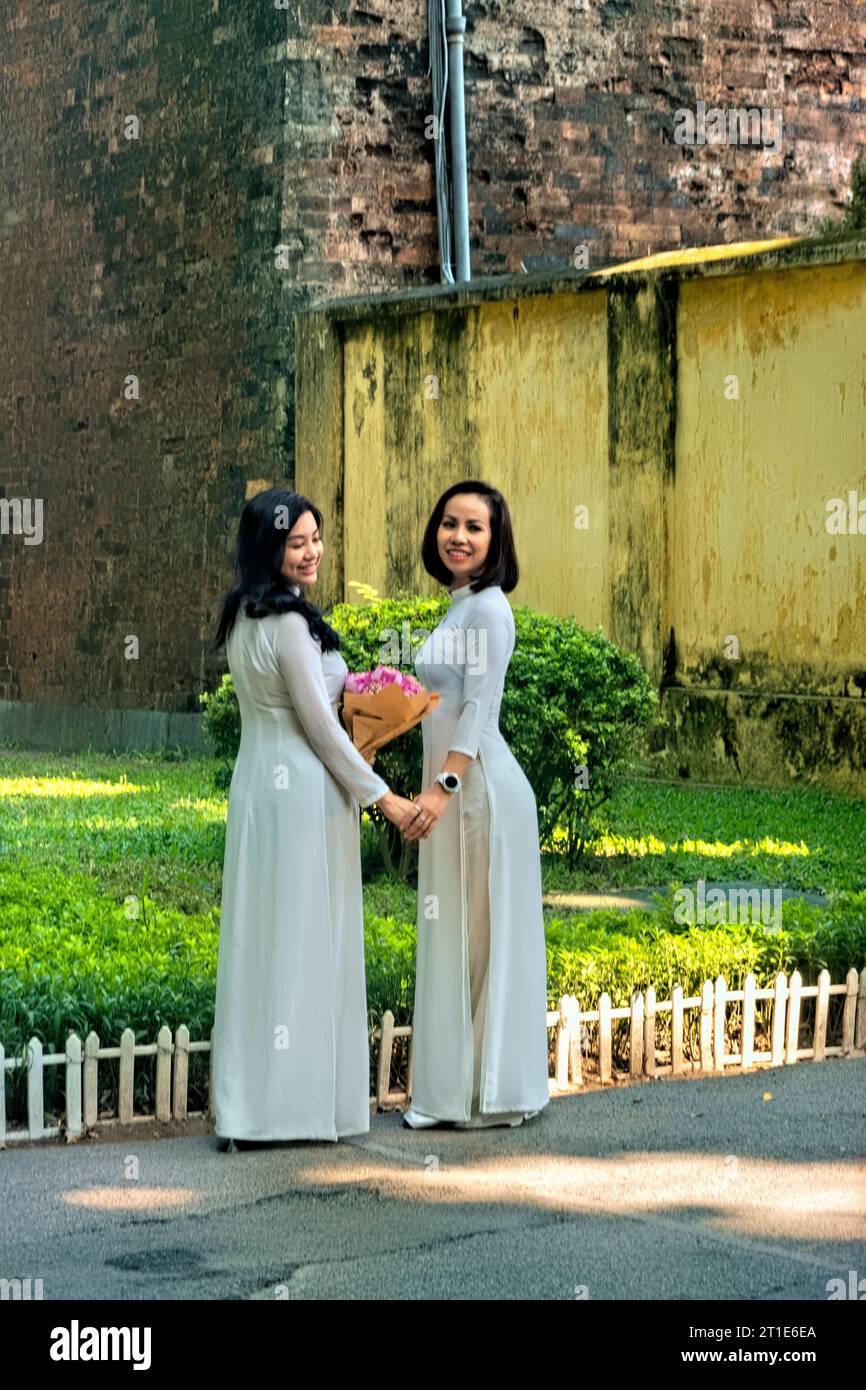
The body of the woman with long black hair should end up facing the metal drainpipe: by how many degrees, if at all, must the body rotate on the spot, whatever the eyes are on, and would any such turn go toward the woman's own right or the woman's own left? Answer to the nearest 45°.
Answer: approximately 45° to the woman's own left

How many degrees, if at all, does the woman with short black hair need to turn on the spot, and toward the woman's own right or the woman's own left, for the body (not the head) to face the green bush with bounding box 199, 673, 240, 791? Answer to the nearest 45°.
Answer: approximately 90° to the woman's own right

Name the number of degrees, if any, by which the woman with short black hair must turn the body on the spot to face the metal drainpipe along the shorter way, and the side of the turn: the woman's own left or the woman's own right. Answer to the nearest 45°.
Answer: approximately 90° to the woman's own right

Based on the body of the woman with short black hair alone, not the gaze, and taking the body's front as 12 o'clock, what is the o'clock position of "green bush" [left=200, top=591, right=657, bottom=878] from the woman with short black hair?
The green bush is roughly at 3 o'clock from the woman with short black hair.

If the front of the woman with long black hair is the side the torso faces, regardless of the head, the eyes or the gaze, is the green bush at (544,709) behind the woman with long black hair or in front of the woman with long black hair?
in front

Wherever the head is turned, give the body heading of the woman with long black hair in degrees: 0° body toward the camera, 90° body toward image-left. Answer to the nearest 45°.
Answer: approximately 225°

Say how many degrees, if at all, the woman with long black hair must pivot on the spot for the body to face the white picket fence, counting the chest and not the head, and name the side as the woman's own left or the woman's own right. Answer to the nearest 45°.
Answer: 0° — they already face it

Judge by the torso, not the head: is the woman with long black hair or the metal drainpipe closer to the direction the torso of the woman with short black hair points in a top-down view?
the woman with long black hair
